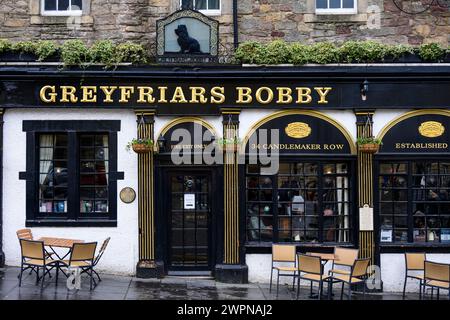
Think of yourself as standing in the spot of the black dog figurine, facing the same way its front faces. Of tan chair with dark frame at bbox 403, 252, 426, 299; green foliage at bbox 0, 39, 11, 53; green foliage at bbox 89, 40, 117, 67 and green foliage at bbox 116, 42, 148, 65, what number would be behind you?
1

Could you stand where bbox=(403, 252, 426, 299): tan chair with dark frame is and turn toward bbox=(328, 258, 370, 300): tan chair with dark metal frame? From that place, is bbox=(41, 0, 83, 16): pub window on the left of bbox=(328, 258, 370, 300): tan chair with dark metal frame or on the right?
right

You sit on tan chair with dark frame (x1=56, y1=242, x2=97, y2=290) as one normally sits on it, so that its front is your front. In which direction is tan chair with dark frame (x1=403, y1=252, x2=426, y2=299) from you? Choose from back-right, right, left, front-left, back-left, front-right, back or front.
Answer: back-right

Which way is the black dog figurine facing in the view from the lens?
facing to the left of the viewer

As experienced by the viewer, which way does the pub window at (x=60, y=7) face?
facing the viewer

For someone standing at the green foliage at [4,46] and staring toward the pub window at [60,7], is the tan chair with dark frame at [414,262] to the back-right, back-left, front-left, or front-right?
front-right

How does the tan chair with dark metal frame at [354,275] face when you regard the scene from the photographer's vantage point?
facing away from the viewer and to the left of the viewer

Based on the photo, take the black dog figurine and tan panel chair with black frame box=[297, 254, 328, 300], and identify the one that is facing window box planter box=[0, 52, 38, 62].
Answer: the black dog figurine

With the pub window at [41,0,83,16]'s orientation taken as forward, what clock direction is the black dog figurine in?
The black dog figurine is roughly at 10 o'clock from the pub window.

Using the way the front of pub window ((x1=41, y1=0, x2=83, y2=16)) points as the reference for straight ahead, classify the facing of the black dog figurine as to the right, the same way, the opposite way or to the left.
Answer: to the right

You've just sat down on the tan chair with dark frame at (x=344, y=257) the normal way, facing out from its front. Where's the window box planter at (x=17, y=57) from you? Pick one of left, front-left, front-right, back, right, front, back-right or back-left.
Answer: front-right

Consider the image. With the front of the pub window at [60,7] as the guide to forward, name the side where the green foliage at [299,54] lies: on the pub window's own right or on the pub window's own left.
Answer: on the pub window's own left

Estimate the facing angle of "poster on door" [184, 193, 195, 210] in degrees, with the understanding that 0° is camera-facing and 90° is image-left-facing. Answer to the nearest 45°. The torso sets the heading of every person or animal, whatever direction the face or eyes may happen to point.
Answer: approximately 0°
